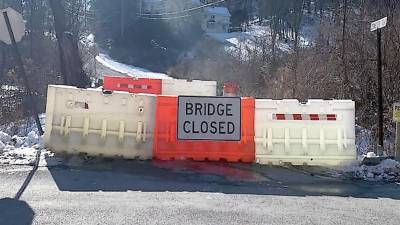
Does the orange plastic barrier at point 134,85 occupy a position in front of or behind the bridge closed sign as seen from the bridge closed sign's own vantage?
behind

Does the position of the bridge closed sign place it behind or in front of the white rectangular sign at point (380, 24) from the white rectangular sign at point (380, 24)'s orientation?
in front

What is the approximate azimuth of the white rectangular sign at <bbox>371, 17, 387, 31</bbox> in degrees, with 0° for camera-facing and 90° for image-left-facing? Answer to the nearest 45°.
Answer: approximately 45°

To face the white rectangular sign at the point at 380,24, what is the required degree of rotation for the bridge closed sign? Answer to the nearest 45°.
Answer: approximately 90° to its left

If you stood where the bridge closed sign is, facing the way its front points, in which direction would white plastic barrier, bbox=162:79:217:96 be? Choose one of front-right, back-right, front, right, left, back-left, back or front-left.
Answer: back

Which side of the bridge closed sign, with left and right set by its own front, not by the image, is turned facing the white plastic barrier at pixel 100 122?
right

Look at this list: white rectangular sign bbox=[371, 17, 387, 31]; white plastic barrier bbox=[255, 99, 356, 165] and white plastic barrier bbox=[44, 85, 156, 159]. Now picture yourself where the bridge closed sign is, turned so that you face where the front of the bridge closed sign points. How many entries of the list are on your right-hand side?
1

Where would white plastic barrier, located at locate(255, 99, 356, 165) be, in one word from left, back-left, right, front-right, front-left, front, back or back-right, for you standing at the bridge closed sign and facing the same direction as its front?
left

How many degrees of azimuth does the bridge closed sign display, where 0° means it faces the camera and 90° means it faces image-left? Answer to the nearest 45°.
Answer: approximately 0°
